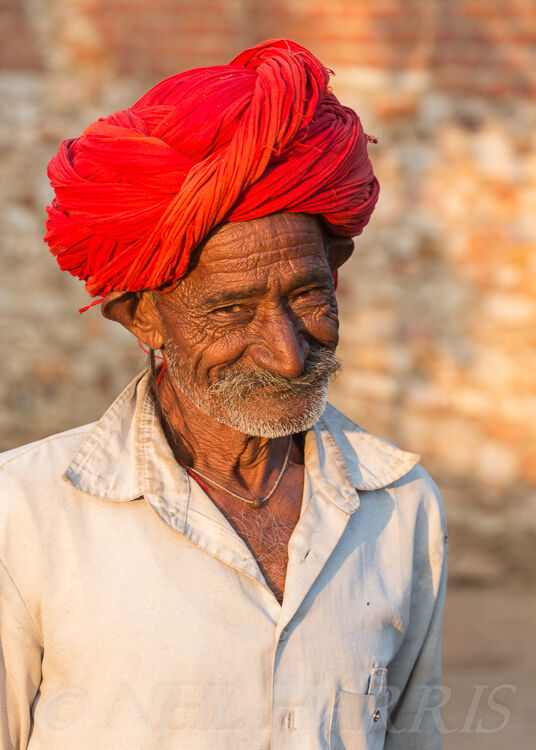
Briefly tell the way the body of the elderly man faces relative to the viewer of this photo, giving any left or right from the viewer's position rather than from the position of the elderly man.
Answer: facing the viewer and to the right of the viewer

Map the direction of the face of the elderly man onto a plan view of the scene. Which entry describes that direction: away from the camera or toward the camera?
toward the camera
